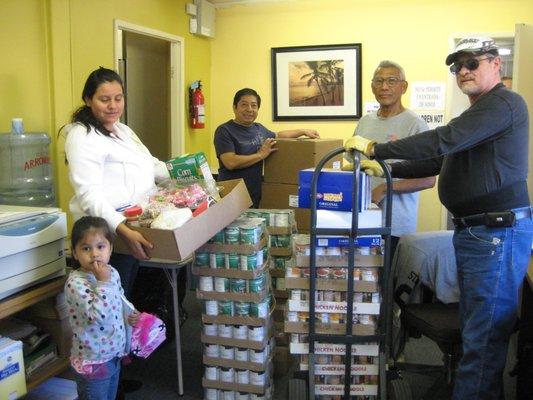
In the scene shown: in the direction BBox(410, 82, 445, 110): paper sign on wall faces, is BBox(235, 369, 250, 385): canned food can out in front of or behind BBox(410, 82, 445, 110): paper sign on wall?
in front

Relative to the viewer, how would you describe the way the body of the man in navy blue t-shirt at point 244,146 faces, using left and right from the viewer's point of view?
facing the viewer and to the right of the viewer

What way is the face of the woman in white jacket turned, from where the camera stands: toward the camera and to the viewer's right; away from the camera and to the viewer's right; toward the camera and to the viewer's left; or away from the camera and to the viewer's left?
toward the camera and to the viewer's right

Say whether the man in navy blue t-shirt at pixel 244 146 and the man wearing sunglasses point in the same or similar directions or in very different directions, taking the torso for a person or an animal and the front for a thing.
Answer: very different directions

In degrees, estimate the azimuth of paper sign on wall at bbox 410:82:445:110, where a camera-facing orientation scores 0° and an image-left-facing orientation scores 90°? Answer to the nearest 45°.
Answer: approximately 0°

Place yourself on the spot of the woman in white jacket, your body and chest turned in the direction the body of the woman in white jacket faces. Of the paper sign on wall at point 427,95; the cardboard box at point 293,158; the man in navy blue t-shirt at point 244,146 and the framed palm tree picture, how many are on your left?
4

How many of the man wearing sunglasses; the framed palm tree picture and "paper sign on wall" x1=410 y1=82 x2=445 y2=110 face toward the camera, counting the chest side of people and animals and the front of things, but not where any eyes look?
2

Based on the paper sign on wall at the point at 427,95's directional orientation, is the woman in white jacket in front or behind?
in front

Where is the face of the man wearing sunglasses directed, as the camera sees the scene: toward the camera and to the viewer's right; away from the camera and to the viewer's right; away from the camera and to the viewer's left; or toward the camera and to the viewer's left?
toward the camera and to the viewer's left

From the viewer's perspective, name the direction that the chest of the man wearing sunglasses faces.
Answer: to the viewer's left
